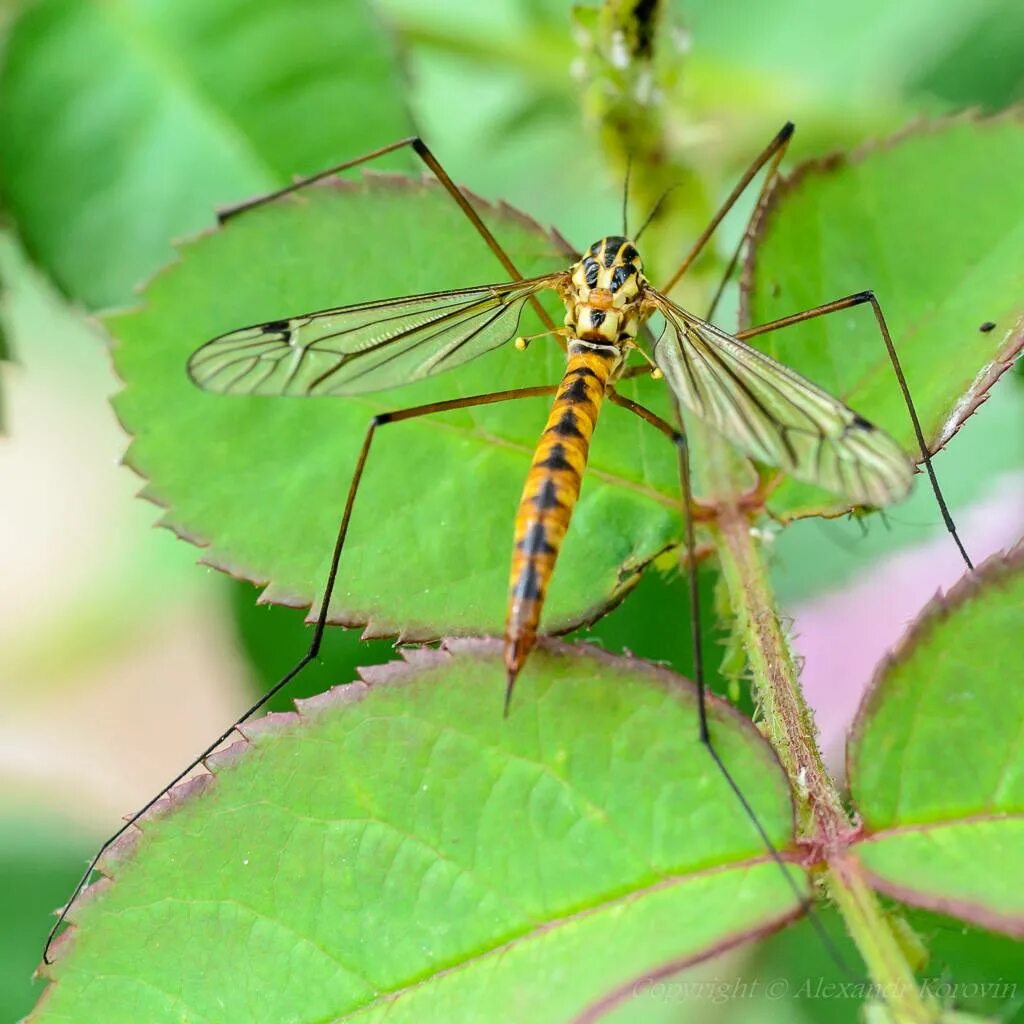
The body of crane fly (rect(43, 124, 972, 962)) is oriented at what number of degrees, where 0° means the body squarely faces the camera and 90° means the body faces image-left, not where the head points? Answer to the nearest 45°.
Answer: approximately 180°
